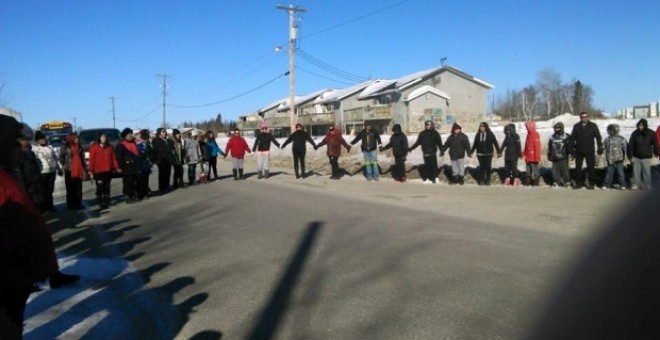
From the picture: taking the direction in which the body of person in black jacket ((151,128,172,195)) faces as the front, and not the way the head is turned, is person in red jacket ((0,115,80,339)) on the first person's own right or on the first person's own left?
on the first person's own right

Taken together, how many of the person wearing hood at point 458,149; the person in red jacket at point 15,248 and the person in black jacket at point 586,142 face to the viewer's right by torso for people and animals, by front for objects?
1

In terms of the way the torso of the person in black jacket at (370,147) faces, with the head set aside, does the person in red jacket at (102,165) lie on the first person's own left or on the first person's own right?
on the first person's own right

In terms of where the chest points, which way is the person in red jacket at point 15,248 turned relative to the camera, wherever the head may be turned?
to the viewer's right

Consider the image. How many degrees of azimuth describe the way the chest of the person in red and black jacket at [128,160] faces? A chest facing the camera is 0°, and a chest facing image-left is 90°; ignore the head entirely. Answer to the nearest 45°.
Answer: approximately 315°

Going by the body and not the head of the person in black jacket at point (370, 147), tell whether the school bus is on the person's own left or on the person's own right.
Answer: on the person's own right

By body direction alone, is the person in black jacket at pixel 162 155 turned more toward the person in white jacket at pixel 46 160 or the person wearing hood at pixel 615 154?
the person wearing hood

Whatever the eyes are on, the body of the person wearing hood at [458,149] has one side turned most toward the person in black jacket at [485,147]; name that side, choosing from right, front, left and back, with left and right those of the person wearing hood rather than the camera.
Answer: left
